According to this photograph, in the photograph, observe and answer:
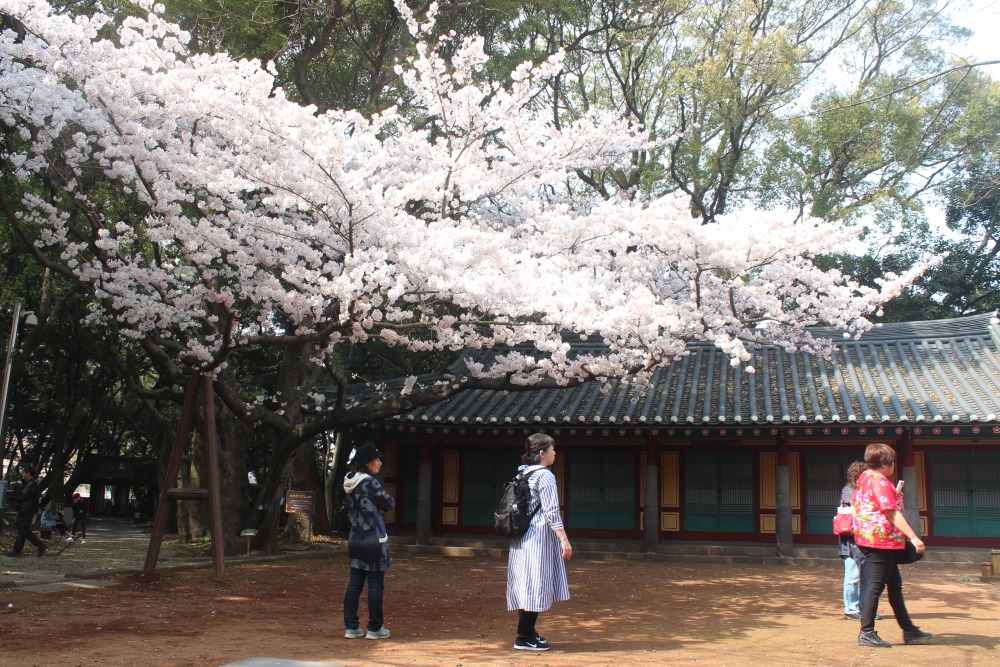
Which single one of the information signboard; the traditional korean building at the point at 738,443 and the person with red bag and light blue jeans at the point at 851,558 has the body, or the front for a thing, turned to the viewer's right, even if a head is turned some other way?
the person with red bag and light blue jeans

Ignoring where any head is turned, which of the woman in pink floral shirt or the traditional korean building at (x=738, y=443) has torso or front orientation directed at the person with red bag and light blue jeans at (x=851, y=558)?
the traditional korean building

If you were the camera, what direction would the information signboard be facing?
facing the viewer

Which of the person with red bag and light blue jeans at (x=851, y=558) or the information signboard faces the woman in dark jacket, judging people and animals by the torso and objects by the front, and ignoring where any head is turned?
the information signboard

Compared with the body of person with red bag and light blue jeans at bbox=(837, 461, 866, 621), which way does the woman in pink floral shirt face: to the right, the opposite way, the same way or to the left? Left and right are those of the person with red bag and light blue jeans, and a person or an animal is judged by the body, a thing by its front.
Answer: the same way

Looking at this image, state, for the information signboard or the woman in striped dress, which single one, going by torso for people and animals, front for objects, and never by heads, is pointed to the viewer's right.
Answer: the woman in striped dress

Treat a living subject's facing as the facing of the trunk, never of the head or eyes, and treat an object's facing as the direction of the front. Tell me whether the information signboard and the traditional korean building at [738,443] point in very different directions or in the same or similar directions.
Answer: same or similar directions

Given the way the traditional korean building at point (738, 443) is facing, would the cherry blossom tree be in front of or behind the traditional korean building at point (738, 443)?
in front

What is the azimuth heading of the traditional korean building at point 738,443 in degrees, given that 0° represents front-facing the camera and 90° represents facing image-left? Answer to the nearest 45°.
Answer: approximately 0°

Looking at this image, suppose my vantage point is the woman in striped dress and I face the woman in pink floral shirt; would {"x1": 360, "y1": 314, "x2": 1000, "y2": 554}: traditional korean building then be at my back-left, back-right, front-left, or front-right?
front-left

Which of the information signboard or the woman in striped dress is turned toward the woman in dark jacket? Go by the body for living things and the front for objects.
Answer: the information signboard

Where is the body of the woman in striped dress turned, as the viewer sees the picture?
to the viewer's right

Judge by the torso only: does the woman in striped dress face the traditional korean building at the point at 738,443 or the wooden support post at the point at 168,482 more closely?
the traditional korean building

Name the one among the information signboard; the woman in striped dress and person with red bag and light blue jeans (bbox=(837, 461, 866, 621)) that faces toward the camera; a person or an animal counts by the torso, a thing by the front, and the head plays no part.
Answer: the information signboard

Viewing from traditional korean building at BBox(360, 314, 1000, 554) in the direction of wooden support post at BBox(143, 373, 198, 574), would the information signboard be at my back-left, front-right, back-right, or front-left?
front-right
